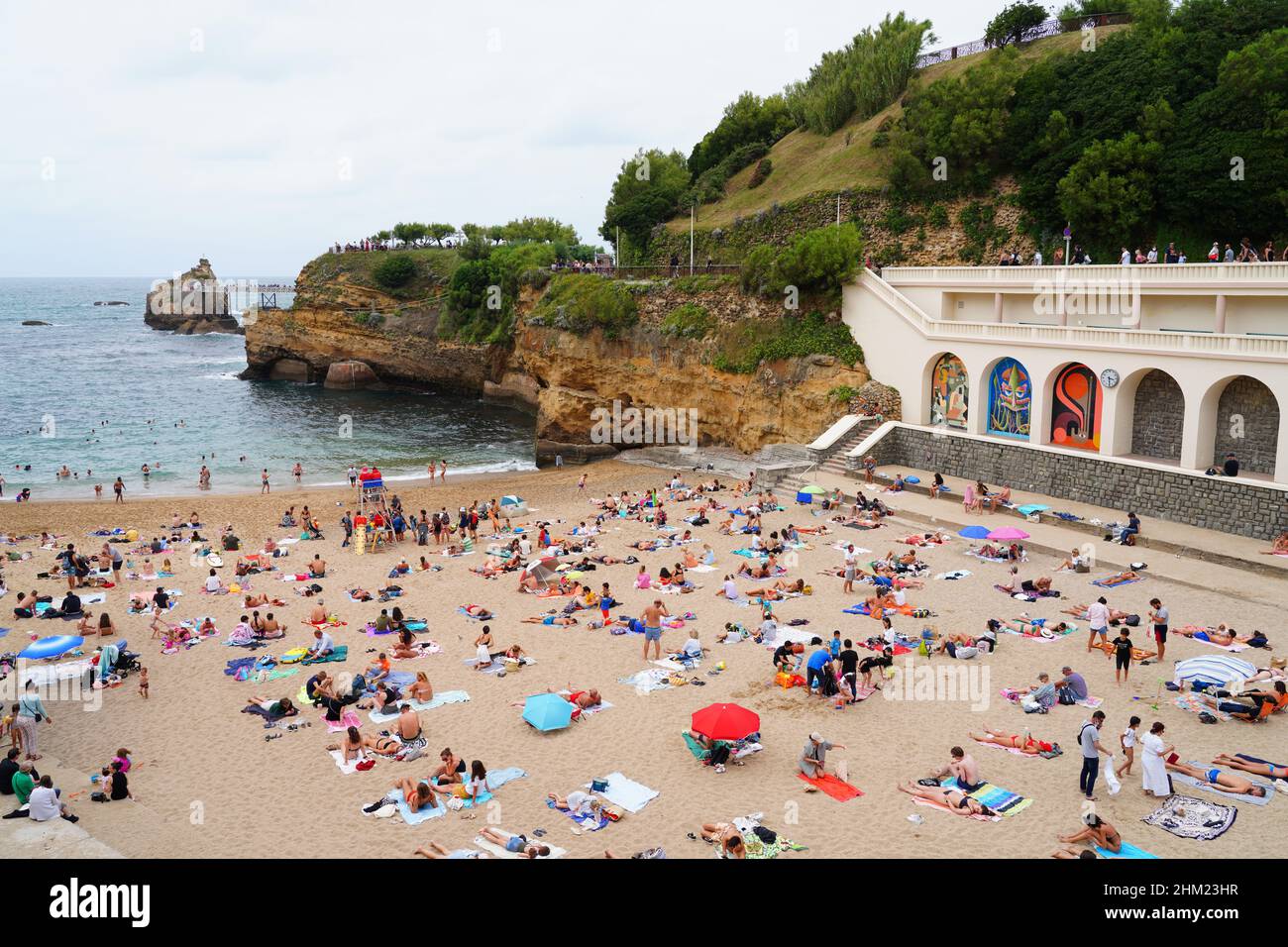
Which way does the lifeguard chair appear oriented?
away from the camera

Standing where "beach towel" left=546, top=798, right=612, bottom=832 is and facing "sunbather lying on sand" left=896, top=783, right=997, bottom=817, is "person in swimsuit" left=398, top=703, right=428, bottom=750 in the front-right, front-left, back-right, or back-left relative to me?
back-left

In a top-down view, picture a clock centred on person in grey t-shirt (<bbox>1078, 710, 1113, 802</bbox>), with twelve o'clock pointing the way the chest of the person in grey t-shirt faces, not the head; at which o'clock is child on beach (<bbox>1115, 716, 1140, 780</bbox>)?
The child on beach is roughly at 10 o'clock from the person in grey t-shirt.
